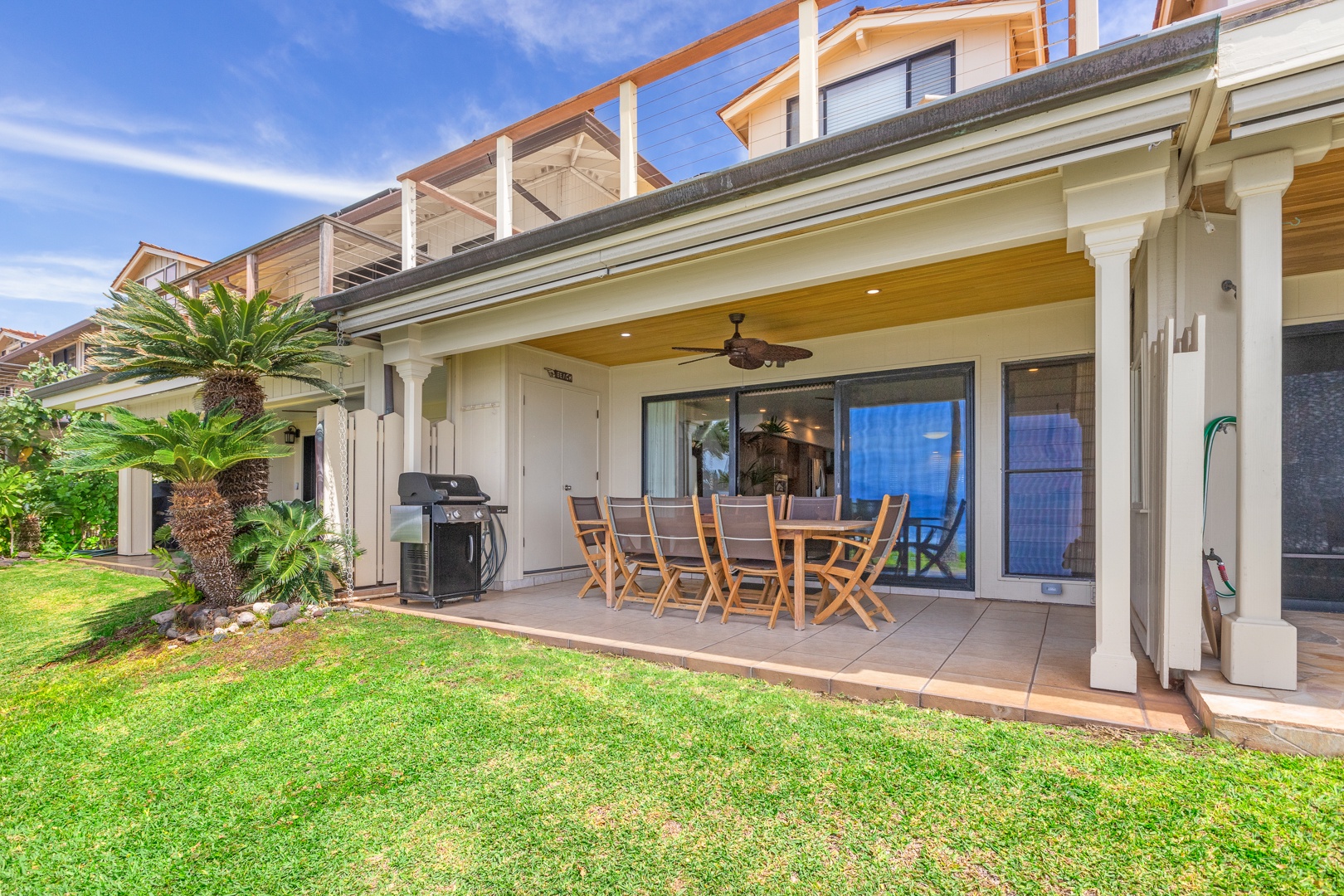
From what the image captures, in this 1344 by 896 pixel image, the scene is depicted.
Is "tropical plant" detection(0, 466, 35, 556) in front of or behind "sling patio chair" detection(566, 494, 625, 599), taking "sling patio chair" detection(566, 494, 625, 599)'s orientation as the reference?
behind

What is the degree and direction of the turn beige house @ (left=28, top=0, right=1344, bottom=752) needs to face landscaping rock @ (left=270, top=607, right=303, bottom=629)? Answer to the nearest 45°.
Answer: approximately 45° to its right

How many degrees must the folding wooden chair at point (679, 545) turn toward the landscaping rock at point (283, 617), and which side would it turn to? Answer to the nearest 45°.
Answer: approximately 135° to its left

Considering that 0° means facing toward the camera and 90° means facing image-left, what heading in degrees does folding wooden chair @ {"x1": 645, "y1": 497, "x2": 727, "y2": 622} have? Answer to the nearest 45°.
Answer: approximately 225°

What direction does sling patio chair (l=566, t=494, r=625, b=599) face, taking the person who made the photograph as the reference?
facing the viewer and to the right of the viewer

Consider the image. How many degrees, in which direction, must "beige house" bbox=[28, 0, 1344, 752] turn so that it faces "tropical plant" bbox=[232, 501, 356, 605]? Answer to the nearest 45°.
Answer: approximately 45° to its right

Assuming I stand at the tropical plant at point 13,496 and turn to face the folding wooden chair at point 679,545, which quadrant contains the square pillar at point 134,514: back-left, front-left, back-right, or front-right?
front-left

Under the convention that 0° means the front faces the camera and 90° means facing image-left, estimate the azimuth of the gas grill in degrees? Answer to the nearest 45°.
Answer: approximately 315°

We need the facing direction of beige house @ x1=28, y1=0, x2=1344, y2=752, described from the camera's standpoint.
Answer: facing the viewer and to the left of the viewer

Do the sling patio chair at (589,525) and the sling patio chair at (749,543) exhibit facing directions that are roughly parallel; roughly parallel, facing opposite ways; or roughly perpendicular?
roughly perpendicular

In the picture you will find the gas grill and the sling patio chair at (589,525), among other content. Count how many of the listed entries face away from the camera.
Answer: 0

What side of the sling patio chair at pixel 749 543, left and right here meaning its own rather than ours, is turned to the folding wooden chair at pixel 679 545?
left
